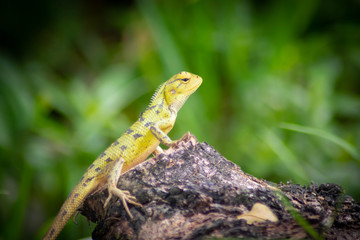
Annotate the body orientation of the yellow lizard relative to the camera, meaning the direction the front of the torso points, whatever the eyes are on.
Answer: to the viewer's right
